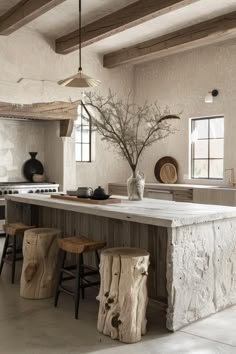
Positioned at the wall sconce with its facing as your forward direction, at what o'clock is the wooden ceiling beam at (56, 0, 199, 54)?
The wooden ceiling beam is roughly at 12 o'clock from the wall sconce.

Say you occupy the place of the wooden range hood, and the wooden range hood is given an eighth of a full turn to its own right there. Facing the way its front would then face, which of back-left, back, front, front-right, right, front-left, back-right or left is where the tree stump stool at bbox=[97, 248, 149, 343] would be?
front-left

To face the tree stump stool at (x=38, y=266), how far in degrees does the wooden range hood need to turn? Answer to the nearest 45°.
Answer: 0° — it already faces it

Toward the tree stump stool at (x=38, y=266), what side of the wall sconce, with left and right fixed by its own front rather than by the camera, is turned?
front

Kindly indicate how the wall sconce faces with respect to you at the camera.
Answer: facing the viewer and to the left of the viewer

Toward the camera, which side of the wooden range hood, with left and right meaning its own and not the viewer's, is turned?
front

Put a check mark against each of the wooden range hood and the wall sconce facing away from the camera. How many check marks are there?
0

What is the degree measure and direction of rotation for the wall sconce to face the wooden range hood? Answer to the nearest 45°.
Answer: approximately 45° to its right

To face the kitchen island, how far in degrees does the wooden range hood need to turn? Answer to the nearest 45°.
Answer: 0° — it already faces it

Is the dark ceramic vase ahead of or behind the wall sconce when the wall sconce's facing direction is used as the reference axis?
ahead
